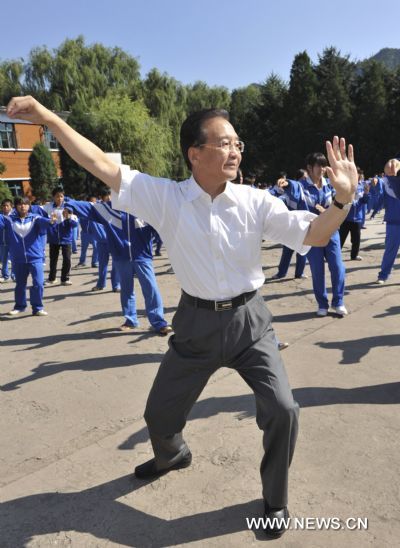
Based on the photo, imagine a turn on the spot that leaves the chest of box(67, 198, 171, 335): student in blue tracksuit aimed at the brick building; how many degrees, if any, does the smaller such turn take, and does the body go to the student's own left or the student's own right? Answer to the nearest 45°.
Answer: approximately 180°

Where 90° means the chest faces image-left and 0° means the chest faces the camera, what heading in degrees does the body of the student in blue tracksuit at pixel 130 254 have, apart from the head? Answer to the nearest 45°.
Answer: approximately 0°

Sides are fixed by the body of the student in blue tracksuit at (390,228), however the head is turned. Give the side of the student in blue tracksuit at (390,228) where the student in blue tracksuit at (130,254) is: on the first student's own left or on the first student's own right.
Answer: on the first student's own right

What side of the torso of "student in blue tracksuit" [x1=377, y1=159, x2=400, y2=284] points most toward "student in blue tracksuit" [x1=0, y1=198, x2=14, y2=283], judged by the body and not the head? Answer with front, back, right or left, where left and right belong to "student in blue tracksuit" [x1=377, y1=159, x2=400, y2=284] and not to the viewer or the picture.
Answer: right

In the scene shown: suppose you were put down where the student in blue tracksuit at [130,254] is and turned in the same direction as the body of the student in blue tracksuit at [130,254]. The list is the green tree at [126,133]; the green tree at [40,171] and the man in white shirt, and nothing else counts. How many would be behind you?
2

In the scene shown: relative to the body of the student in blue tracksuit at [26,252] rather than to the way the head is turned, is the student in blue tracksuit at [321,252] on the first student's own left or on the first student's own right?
on the first student's own left

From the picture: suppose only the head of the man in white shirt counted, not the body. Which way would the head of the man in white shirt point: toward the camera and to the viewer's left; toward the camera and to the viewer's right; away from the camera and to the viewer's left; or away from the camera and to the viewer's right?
toward the camera and to the viewer's right

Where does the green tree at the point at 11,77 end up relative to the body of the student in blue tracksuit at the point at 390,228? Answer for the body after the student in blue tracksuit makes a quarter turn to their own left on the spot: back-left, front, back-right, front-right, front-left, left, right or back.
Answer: back-left
